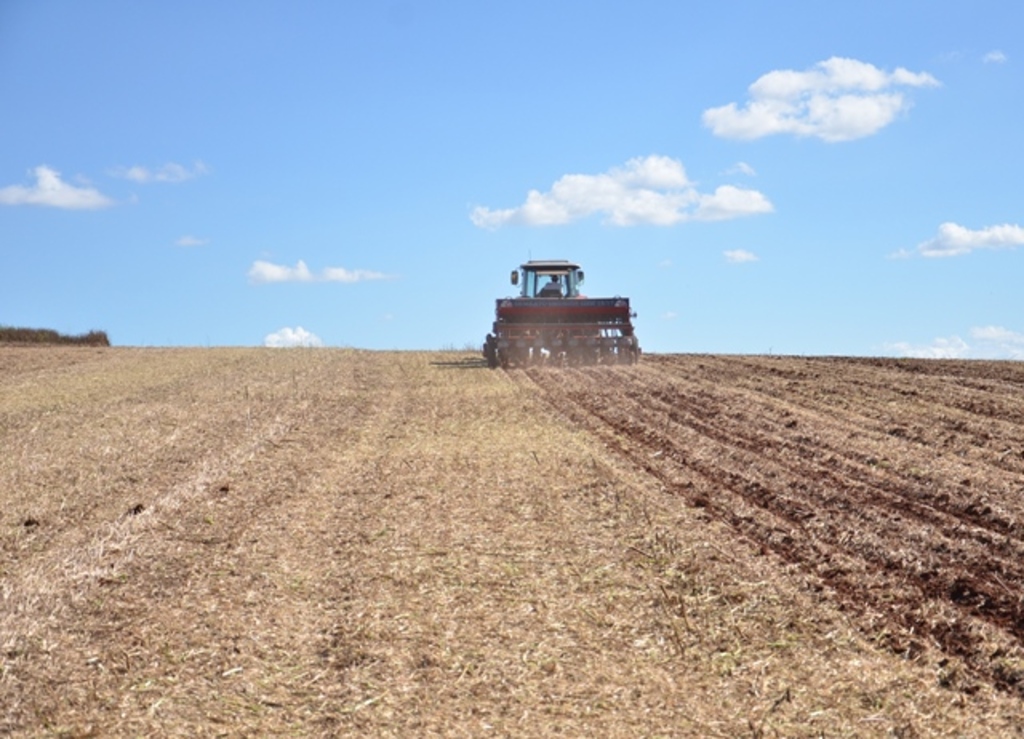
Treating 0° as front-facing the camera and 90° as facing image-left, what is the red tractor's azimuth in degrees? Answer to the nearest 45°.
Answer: approximately 180°
